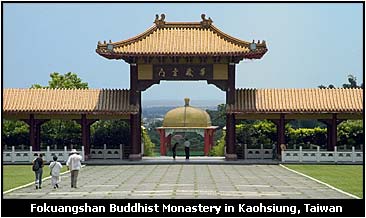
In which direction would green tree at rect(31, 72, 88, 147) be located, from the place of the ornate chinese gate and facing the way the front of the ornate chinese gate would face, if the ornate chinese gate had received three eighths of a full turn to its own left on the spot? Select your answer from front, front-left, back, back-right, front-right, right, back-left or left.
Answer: left

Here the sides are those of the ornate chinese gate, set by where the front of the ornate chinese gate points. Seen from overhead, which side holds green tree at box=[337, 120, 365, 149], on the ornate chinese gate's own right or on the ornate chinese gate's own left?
on the ornate chinese gate's own left

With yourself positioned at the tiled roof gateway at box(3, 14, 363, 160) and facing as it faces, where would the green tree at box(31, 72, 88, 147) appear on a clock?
The green tree is roughly at 4 o'clock from the tiled roof gateway.

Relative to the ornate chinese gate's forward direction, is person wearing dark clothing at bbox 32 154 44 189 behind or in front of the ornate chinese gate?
in front

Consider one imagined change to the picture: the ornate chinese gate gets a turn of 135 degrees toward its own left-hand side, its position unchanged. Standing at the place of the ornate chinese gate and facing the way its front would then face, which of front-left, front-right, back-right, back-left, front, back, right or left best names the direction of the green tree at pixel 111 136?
left

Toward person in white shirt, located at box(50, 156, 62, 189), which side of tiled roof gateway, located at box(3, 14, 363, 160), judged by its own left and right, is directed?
front

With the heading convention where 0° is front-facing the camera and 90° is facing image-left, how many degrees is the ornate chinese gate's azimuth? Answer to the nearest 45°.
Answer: approximately 0°
